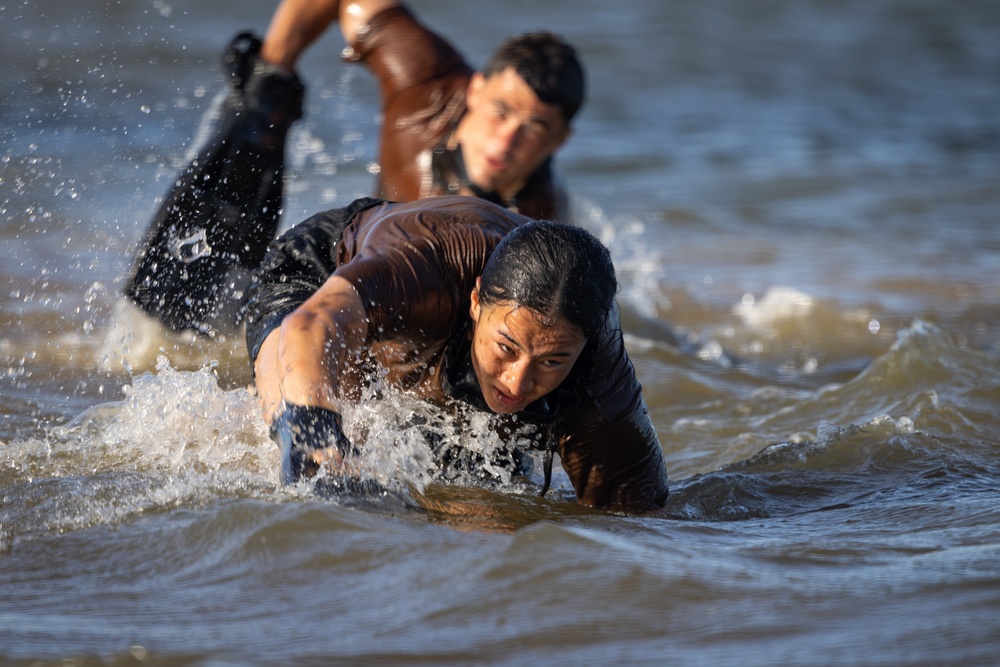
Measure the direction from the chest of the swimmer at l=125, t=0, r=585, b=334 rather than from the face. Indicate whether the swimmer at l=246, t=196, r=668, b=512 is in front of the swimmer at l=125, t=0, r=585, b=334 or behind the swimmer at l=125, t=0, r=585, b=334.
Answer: in front

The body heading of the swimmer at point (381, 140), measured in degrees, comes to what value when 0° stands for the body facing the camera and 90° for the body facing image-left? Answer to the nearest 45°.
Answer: approximately 0°
